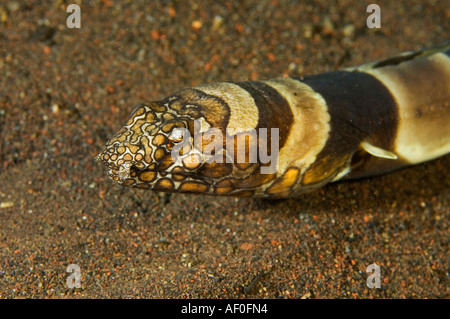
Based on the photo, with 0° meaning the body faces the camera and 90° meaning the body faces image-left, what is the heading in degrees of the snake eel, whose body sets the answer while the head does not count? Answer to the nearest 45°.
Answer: approximately 90°
